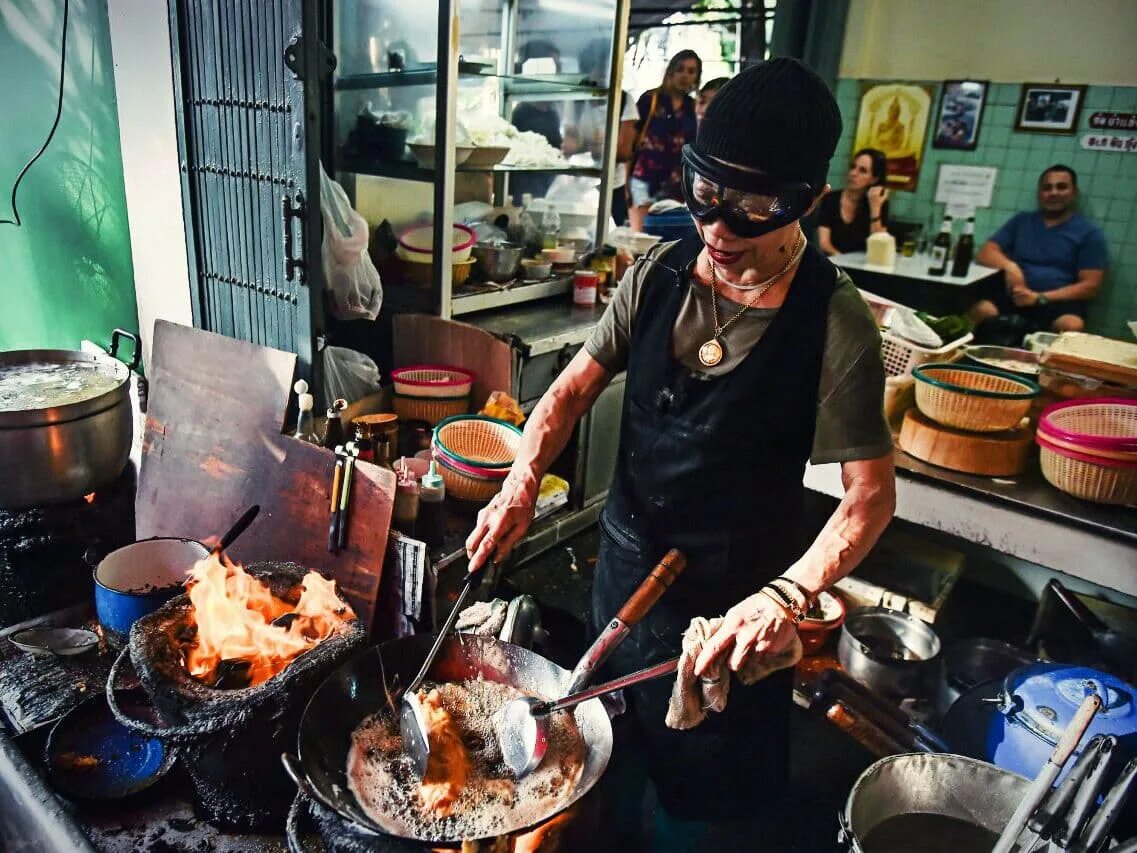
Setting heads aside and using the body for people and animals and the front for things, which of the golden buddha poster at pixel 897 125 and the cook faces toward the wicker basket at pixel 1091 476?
the golden buddha poster

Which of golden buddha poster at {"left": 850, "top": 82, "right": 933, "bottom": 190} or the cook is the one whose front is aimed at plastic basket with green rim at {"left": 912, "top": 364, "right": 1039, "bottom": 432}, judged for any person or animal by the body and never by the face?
the golden buddha poster

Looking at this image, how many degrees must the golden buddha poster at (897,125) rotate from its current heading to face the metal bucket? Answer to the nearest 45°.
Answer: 0° — it already faces it

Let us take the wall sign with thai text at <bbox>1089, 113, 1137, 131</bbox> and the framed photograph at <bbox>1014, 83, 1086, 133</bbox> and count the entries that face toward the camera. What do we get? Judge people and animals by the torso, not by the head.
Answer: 2

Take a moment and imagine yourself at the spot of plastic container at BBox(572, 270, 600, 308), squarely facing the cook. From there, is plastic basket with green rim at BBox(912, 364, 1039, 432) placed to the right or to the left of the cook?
left

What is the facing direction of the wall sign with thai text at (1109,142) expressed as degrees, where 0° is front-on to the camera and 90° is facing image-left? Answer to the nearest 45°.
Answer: approximately 0°

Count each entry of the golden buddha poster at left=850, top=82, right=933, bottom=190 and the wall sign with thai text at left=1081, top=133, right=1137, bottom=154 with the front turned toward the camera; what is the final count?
2

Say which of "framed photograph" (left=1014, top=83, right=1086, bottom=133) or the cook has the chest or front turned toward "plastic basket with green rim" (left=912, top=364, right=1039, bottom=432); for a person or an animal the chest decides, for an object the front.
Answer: the framed photograph

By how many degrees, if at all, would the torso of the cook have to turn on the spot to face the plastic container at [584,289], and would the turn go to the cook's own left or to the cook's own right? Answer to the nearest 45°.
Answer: approximately 135° to the cook's own right
